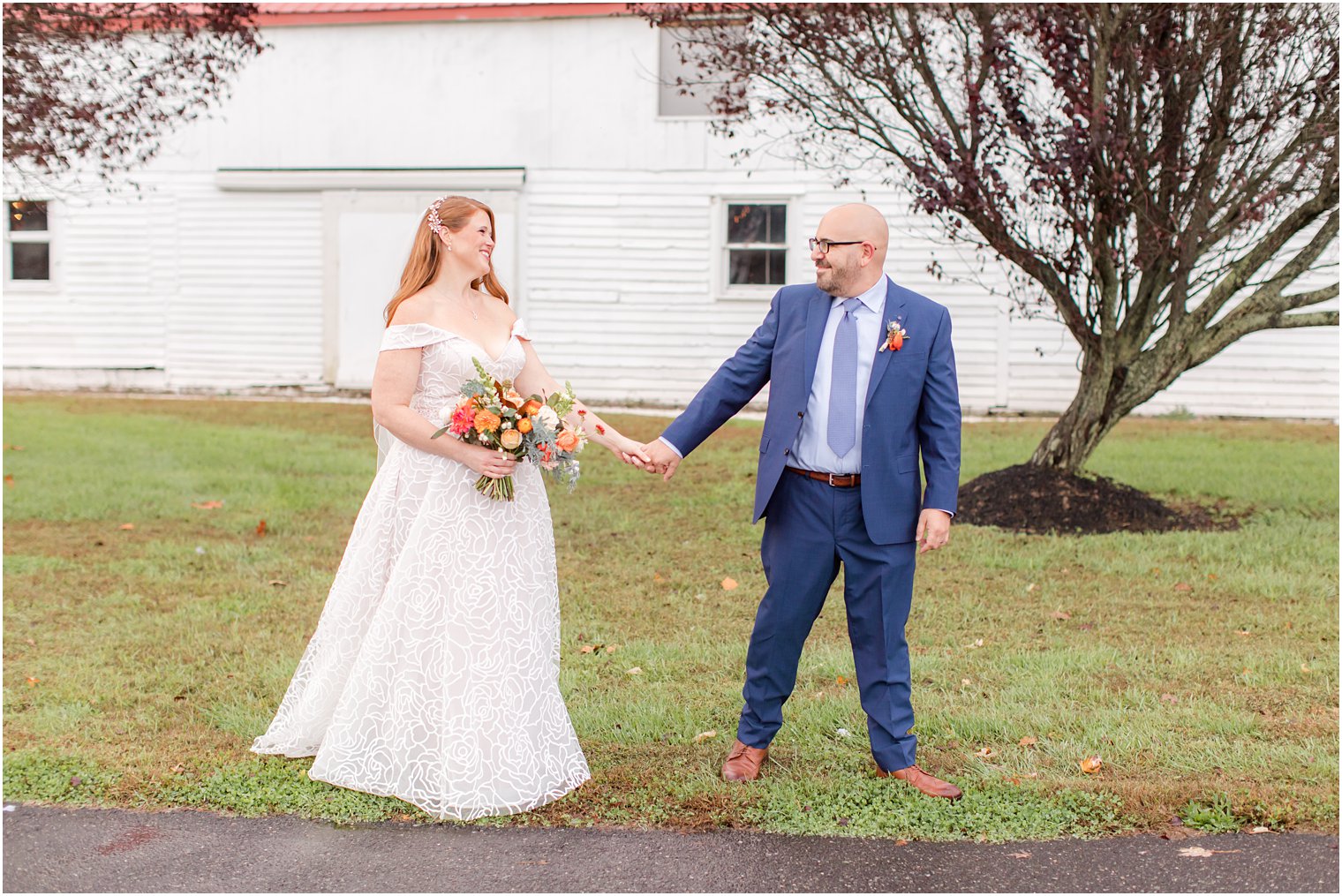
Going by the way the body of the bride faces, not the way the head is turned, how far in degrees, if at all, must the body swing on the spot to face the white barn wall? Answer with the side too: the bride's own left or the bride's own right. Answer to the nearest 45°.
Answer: approximately 135° to the bride's own left

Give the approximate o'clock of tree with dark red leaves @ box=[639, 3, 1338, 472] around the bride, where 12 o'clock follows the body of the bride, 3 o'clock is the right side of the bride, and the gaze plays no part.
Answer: The tree with dark red leaves is roughly at 9 o'clock from the bride.

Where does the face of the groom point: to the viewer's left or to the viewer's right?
to the viewer's left

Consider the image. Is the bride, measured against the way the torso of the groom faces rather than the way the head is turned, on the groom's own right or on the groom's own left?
on the groom's own right

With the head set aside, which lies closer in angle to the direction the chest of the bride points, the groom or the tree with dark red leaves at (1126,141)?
the groom

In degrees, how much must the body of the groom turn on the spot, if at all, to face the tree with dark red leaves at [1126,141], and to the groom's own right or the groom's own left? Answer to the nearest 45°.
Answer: approximately 180°

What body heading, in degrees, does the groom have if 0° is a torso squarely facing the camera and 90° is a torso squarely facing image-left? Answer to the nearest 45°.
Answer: approximately 0°

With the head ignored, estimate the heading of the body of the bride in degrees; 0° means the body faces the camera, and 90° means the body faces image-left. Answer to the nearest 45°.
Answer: approximately 315°

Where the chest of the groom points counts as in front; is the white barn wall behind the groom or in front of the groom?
behind
